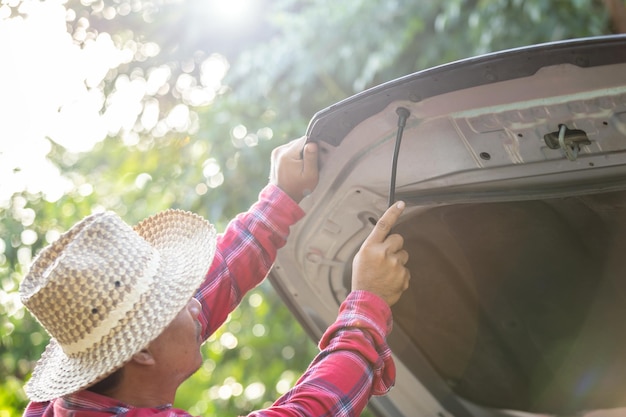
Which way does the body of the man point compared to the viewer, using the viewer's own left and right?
facing away from the viewer and to the right of the viewer

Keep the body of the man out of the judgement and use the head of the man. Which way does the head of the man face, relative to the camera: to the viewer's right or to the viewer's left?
to the viewer's right
